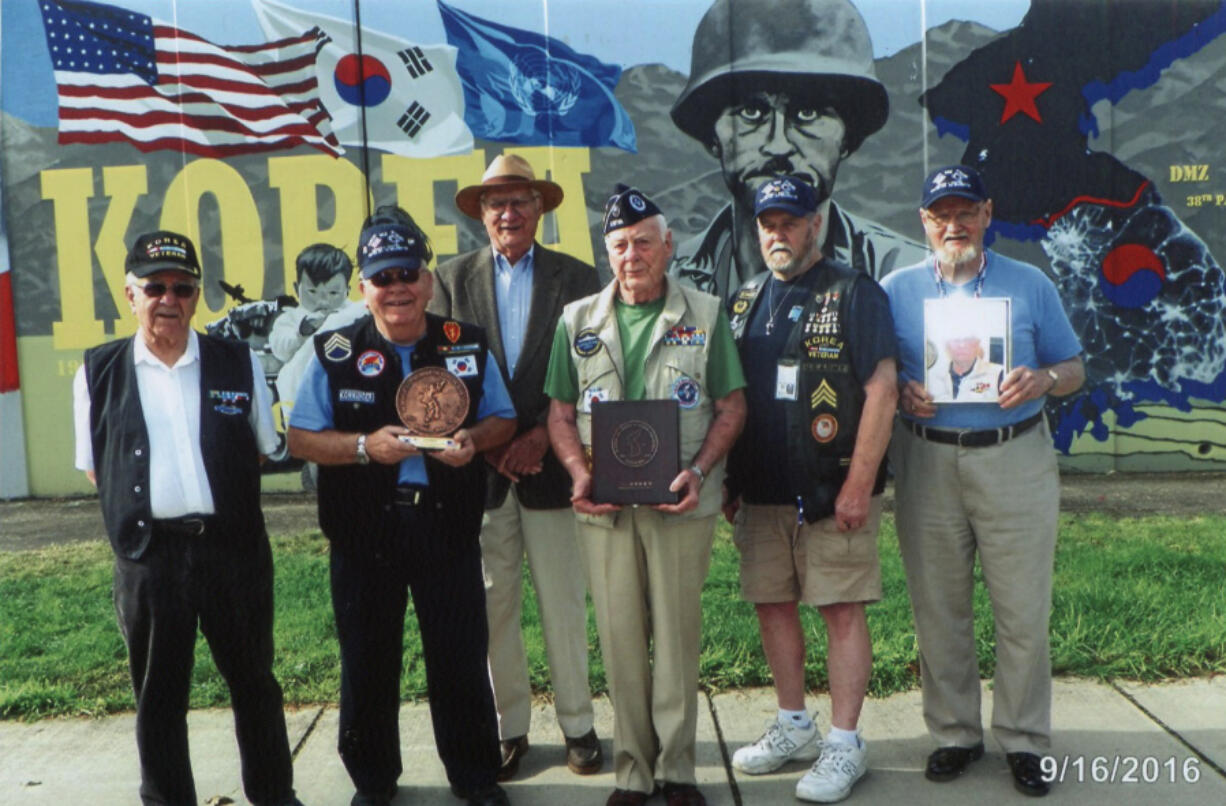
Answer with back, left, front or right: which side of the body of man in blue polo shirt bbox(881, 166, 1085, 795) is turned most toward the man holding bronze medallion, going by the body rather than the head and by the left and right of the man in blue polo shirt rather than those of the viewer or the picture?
right

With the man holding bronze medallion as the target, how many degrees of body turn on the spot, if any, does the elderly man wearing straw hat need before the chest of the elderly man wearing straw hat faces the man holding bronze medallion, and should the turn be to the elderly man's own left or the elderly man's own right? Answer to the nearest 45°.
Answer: approximately 45° to the elderly man's own right

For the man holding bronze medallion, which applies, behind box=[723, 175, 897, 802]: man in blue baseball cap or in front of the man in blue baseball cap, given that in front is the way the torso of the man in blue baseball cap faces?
in front

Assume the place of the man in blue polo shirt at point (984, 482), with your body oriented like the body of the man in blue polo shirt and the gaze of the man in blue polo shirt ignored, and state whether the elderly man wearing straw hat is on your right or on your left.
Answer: on your right

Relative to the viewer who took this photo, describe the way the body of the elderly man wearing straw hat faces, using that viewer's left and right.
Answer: facing the viewer

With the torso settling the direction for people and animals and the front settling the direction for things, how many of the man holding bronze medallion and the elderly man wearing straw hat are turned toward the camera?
2

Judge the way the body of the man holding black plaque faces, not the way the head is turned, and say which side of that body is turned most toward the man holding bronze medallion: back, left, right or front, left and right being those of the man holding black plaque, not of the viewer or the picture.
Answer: right

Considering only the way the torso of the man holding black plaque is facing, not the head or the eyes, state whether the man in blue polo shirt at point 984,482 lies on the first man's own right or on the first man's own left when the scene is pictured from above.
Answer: on the first man's own left

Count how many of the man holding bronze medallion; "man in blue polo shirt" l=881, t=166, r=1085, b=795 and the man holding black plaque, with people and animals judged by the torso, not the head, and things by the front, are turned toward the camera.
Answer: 3

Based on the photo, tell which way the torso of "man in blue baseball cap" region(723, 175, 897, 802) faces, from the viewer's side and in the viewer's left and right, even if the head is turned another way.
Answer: facing the viewer and to the left of the viewer

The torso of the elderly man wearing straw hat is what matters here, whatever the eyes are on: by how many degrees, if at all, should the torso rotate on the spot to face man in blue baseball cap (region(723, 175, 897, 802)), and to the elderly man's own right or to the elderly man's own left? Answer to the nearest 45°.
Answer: approximately 45° to the elderly man's own left

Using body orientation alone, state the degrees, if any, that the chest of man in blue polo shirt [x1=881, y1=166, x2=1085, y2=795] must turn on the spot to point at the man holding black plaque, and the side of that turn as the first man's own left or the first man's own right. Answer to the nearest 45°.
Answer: approximately 45° to the first man's own right

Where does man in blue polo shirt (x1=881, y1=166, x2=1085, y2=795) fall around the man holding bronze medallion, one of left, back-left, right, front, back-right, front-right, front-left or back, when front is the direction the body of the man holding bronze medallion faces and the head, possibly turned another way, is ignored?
left
